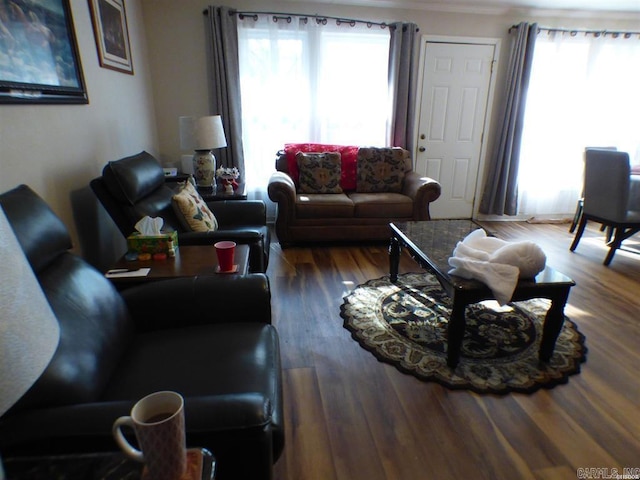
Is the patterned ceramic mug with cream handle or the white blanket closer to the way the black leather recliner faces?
the white blanket

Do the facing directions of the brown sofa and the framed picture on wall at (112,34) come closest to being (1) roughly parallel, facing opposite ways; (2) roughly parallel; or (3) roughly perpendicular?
roughly perpendicular

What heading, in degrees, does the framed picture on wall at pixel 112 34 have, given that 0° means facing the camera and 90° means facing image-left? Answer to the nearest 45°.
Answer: approximately 315°

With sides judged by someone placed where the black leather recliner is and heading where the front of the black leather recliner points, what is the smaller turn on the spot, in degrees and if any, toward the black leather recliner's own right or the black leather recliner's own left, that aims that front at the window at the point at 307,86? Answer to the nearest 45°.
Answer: approximately 45° to the black leather recliner's own left

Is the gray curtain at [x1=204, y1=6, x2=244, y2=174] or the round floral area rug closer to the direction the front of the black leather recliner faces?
the round floral area rug

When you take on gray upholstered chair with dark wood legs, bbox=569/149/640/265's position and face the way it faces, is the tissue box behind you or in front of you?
behind

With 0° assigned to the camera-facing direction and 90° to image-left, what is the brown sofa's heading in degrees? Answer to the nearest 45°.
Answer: approximately 0°

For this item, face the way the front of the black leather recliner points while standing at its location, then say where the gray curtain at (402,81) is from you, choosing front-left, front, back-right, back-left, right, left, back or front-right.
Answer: front-left

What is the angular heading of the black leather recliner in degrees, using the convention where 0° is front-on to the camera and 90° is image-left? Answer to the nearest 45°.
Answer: approximately 270°

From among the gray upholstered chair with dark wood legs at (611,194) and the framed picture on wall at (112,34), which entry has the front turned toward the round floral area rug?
the framed picture on wall

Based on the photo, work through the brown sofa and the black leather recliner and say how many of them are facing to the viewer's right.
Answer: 1

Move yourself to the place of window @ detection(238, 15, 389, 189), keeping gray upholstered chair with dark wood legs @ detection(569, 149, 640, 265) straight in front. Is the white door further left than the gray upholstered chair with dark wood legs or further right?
left

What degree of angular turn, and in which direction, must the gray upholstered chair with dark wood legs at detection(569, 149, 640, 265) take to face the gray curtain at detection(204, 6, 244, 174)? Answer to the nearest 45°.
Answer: approximately 135° to its left
